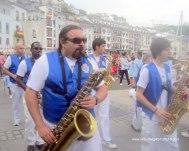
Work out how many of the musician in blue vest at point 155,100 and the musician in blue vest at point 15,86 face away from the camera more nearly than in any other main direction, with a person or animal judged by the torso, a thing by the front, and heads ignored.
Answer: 0

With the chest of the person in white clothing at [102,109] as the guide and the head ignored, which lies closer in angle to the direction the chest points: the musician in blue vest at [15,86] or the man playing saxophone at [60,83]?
the man playing saxophone

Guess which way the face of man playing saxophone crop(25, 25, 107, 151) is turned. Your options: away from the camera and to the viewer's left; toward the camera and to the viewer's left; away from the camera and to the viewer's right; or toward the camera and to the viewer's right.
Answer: toward the camera and to the viewer's right
